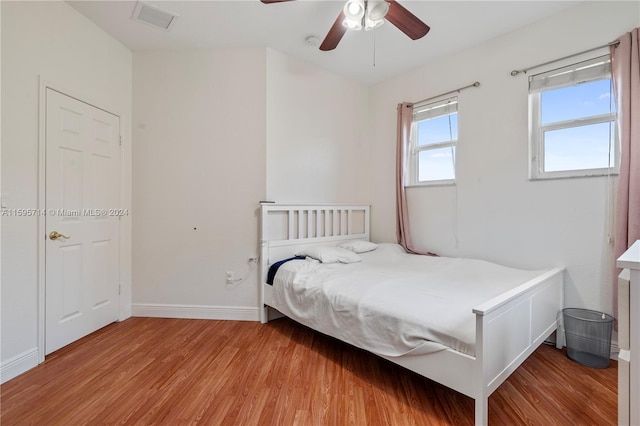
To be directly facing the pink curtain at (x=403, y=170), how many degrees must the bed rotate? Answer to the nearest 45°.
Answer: approximately 135° to its left

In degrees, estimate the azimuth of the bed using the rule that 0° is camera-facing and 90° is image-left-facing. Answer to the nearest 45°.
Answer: approximately 315°

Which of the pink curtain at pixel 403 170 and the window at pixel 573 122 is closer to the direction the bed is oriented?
the window

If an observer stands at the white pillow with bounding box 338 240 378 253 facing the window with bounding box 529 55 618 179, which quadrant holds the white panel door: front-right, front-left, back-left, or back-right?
back-right

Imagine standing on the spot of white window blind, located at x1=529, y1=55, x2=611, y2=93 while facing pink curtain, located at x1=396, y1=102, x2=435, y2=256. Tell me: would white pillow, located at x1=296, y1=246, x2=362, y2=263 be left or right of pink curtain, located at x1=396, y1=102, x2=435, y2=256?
left

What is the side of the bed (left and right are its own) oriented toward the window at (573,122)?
left
